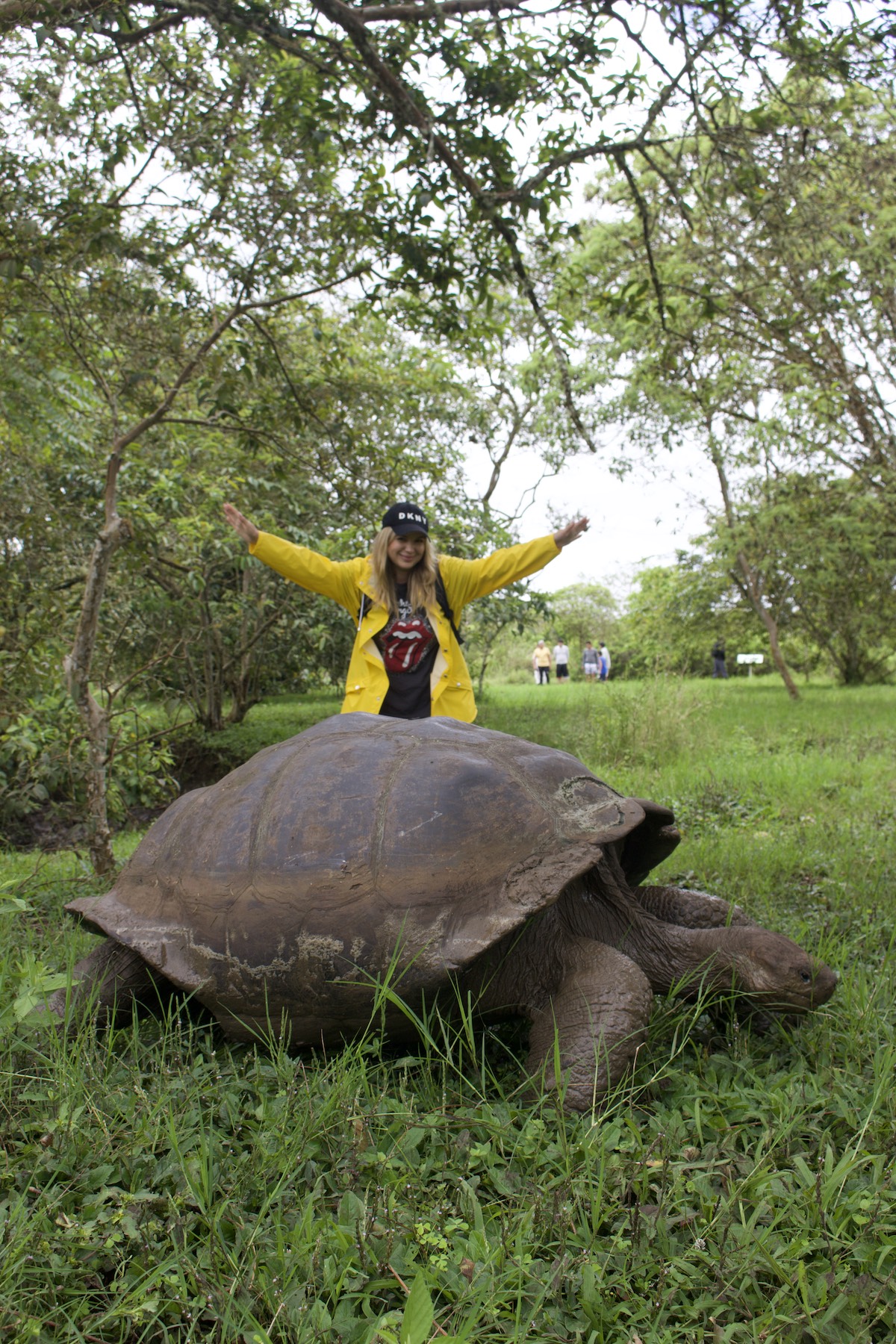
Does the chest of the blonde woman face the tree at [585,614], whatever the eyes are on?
no

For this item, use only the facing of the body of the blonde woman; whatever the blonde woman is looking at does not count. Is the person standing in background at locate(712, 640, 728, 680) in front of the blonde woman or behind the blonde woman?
behind

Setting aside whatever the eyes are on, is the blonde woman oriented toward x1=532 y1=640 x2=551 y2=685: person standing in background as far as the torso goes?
no

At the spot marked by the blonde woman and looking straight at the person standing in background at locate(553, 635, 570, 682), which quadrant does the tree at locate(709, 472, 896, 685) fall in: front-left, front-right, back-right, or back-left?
front-right

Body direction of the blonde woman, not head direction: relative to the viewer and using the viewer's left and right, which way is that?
facing the viewer

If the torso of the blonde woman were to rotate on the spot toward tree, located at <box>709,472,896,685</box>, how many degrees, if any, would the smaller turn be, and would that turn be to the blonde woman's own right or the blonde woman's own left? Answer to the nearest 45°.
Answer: approximately 135° to the blonde woman's own left

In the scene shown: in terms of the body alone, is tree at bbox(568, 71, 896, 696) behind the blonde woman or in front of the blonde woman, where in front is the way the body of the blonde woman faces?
behind

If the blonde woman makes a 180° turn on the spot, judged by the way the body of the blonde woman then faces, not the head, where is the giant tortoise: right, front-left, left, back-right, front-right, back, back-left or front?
back

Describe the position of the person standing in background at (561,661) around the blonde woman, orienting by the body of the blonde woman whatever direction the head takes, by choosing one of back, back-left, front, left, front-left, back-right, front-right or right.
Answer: back

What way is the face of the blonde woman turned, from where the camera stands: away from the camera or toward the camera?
toward the camera
